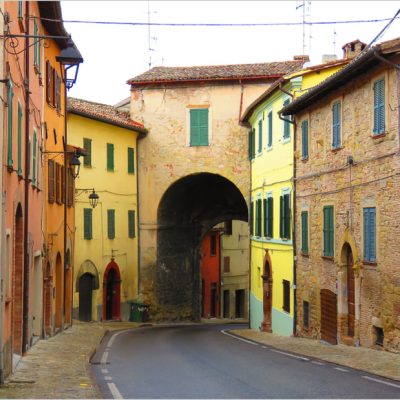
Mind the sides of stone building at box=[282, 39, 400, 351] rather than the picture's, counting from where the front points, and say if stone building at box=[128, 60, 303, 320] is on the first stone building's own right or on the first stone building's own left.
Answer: on the first stone building's own right

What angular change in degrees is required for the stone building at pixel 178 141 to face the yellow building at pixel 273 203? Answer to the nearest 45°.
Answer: approximately 45° to its left

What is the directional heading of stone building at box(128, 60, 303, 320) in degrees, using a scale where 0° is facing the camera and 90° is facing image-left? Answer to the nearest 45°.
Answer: approximately 0°

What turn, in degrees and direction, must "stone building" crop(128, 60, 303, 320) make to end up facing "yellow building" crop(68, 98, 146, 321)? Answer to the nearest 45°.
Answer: approximately 45° to its right

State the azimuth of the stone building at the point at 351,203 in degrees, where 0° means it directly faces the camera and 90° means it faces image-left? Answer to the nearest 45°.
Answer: approximately 45°

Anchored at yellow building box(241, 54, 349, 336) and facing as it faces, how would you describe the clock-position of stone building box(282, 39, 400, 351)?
The stone building is roughly at 10 o'clock from the yellow building.

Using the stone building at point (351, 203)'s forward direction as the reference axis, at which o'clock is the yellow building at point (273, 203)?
The yellow building is roughly at 4 o'clock from the stone building.

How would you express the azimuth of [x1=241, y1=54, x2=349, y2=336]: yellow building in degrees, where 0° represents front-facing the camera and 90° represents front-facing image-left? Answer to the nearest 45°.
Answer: approximately 45°

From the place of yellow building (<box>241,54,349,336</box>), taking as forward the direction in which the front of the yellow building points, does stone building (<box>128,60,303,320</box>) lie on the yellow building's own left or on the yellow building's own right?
on the yellow building's own right

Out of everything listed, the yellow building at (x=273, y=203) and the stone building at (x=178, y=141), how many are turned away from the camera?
0
